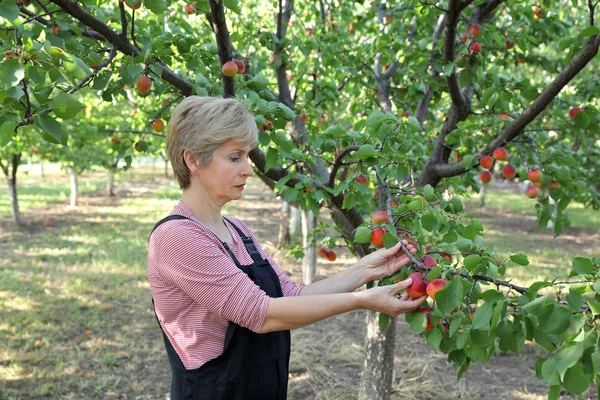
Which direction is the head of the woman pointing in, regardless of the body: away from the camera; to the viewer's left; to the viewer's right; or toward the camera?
to the viewer's right

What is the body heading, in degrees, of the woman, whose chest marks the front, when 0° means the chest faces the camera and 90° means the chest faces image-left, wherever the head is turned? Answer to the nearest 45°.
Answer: approximately 315°

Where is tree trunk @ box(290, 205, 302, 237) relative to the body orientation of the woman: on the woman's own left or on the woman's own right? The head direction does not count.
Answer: on the woman's own left

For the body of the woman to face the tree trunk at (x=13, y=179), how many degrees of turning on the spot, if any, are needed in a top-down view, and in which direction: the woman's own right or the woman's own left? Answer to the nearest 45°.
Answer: approximately 180°
